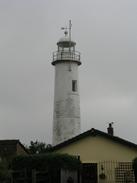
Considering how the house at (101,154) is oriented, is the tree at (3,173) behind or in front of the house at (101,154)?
in front

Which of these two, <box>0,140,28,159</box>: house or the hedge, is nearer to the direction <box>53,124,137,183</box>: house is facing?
the hedge

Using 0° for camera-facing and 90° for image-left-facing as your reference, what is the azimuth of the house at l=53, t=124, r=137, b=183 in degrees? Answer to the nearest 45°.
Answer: approximately 0°

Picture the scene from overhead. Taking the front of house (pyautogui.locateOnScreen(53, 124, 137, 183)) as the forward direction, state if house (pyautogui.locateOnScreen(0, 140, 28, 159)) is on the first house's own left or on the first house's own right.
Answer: on the first house's own right

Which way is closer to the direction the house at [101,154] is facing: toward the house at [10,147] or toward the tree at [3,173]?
the tree

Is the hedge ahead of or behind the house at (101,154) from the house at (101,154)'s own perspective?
ahead

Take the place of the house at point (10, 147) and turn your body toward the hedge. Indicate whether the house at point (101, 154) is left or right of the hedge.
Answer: left
